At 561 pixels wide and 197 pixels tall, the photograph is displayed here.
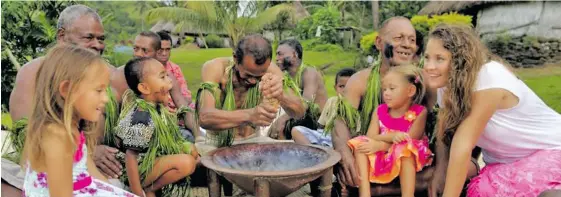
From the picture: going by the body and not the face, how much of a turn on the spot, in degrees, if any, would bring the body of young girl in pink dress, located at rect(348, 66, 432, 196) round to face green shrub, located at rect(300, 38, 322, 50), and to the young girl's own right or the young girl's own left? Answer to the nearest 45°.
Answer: approximately 135° to the young girl's own right

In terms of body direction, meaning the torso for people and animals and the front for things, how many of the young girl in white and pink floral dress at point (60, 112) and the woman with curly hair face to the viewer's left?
1

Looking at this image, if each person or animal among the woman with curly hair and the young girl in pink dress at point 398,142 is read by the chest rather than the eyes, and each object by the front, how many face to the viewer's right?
0

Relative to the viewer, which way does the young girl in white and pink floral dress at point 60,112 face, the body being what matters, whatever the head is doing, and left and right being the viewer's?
facing to the right of the viewer

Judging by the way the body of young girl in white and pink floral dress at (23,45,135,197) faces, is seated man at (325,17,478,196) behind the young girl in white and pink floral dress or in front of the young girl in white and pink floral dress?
in front

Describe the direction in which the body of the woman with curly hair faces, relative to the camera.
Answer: to the viewer's left

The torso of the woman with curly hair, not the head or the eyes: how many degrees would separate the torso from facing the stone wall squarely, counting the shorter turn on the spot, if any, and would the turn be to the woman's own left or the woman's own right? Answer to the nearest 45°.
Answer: approximately 90° to the woman's own right

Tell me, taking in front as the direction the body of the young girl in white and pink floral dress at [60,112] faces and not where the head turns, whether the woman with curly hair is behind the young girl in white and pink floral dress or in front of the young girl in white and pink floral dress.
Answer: in front

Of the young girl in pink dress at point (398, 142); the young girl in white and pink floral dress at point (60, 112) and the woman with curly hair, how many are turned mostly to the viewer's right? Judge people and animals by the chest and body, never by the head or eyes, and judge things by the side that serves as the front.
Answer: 1

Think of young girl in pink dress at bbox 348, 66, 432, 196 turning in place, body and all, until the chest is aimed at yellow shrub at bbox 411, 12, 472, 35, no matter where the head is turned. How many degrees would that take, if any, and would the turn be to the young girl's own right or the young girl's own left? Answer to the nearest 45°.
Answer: approximately 135° to the young girl's own right

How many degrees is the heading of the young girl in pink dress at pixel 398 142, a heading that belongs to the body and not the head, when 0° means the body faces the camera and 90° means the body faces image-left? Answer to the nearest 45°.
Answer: approximately 45°
